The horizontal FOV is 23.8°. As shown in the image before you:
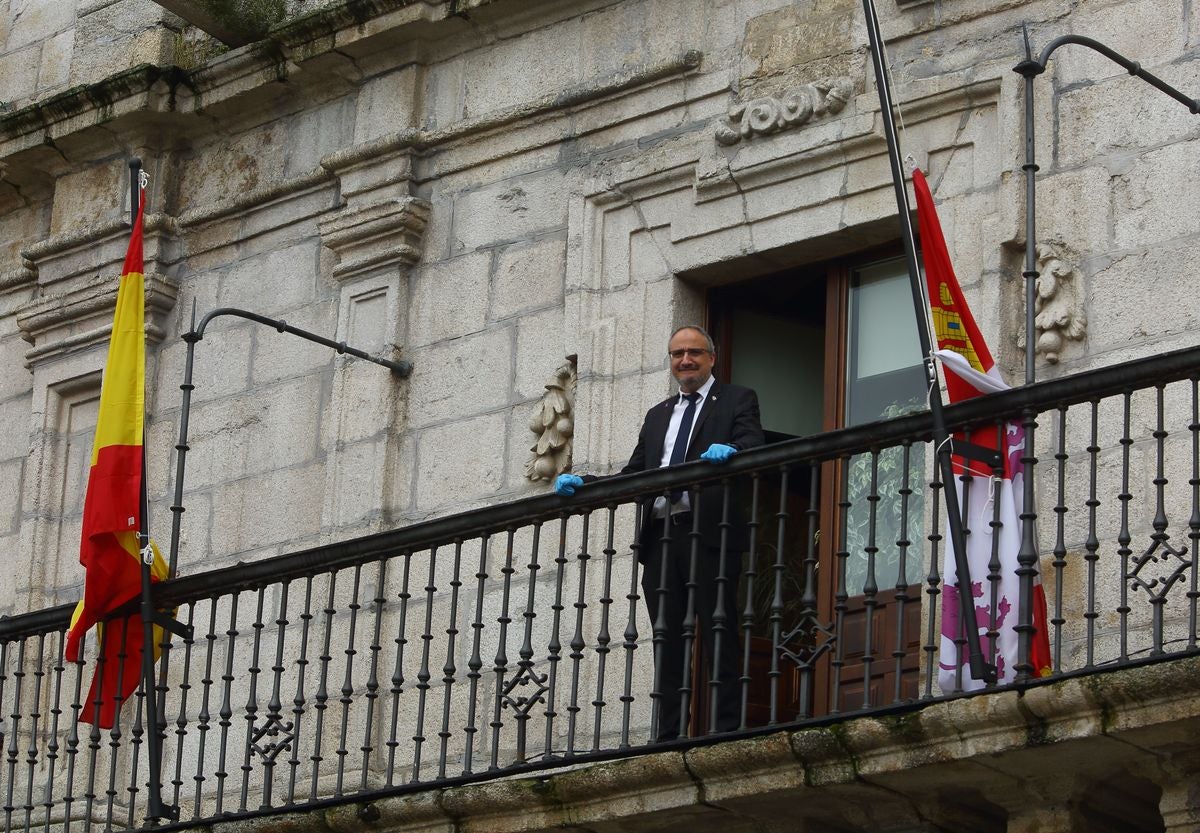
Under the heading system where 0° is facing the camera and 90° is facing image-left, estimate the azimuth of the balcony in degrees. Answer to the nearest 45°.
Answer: approximately 45°
